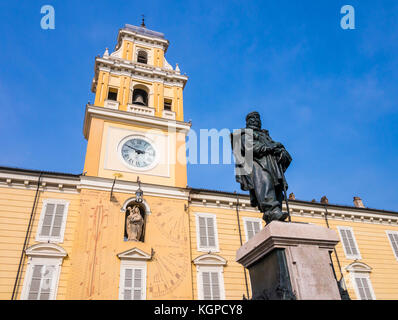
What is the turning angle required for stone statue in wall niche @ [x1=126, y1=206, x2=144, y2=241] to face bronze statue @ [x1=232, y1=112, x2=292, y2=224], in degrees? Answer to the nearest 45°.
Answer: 0° — it already faces it

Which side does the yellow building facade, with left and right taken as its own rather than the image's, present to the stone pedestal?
front

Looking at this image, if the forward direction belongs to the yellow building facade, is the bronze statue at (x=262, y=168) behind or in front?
in front

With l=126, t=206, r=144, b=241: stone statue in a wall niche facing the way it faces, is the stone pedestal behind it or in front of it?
in front

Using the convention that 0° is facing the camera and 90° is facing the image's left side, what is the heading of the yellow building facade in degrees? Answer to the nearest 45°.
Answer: approximately 0°
